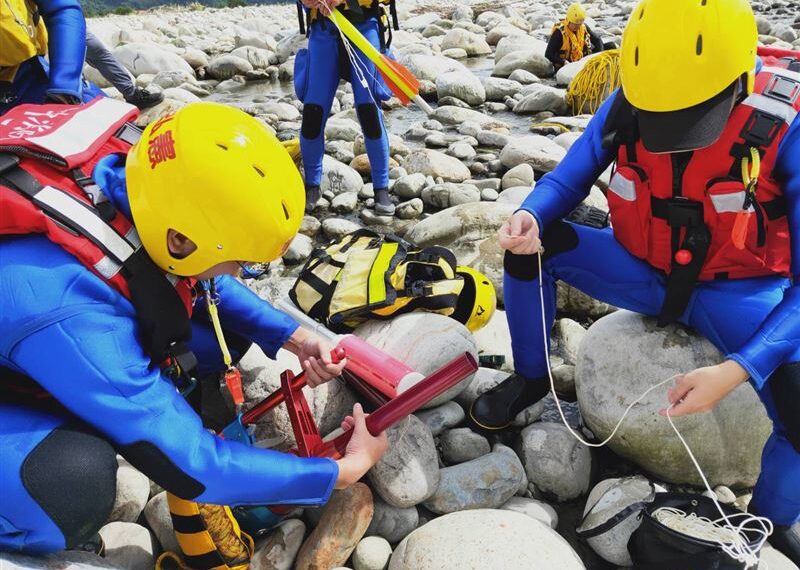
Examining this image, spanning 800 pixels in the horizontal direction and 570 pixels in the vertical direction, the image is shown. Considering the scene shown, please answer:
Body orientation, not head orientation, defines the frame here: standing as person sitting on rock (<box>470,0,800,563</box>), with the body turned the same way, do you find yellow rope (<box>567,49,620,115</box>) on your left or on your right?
on your right

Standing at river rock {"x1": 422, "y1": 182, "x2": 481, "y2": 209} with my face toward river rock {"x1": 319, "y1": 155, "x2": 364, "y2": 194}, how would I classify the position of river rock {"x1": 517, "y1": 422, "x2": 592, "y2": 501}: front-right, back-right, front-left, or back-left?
back-left

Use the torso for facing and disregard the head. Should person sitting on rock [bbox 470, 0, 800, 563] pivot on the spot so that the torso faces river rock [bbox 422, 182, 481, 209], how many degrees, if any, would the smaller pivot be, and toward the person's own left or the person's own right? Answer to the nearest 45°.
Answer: approximately 90° to the person's own right

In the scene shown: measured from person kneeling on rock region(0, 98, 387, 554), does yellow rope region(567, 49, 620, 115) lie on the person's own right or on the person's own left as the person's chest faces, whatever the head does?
on the person's own left

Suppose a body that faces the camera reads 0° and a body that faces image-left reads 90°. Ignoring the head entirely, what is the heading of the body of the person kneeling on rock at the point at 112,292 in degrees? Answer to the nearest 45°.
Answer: approximately 270°

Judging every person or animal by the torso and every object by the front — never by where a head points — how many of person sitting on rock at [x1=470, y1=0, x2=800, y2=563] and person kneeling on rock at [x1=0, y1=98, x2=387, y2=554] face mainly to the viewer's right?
1

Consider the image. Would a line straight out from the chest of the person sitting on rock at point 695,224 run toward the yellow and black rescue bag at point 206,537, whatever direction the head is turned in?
yes

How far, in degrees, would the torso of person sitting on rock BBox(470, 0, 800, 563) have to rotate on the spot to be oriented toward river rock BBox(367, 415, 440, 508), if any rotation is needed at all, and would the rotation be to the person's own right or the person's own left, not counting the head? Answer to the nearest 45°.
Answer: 0° — they already face it

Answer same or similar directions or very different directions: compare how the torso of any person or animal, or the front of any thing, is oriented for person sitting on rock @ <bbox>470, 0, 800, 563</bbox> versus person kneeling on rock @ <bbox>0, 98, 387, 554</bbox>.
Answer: very different directions

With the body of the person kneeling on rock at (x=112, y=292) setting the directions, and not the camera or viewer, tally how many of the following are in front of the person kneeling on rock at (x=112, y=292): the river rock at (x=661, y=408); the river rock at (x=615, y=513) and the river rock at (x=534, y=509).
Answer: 3

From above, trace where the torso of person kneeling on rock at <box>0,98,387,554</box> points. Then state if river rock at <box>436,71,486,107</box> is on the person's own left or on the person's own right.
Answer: on the person's own left

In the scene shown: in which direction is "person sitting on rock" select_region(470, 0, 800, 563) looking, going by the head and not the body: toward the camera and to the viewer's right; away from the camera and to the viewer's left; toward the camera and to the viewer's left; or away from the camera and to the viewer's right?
toward the camera and to the viewer's left

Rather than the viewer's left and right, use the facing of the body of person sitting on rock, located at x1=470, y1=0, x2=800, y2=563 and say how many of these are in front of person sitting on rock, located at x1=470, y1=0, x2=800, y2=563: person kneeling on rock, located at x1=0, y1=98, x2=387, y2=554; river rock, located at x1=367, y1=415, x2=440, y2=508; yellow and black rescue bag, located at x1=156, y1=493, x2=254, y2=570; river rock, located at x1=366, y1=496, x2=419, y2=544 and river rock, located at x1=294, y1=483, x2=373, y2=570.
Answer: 5

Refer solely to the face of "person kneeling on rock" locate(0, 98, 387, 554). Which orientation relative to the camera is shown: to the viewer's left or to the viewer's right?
to the viewer's right

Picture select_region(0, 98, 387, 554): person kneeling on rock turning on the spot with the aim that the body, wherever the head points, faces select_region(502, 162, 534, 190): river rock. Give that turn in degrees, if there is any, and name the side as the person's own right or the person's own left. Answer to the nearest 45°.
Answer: approximately 45° to the person's own left

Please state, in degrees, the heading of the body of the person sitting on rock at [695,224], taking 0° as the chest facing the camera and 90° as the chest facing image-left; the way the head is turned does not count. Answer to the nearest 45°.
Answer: approximately 45°

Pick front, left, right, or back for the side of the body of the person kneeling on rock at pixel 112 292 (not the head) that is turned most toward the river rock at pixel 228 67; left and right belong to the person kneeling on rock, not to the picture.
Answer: left
